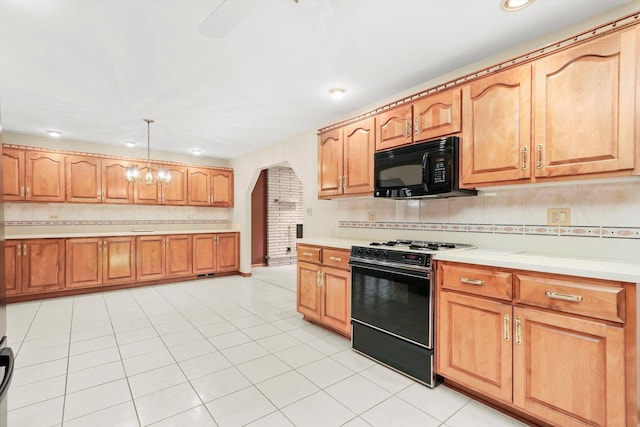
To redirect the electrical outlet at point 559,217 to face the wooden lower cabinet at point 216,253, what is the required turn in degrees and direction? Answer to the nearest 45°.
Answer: approximately 90° to its right

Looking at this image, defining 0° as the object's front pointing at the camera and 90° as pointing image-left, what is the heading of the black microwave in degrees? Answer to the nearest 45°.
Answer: approximately 45°

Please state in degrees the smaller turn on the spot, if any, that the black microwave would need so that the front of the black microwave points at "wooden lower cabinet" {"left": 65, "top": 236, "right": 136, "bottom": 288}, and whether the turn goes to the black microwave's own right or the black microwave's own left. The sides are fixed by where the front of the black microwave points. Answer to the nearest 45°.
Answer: approximately 45° to the black microwave's own right

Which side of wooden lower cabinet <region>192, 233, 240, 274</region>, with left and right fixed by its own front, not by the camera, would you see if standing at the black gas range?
front

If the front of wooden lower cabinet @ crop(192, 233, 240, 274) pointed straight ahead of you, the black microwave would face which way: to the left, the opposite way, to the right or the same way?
to the right

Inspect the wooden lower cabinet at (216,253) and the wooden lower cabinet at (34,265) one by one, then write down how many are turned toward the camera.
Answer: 2

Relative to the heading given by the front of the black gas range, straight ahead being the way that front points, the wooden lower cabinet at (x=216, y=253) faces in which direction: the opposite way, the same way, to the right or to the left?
to the left

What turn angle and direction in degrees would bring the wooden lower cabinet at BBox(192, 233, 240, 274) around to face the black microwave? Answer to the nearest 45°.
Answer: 0° — it already faces it

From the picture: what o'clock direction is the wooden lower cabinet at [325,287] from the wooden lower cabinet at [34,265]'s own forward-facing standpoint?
the wooden lower cabinet at [325,287] is roughly at 11 o'clock from the wooden lower cabinet at [34,265].

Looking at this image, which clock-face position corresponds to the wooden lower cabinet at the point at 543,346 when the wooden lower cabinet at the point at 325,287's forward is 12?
the wooden lower cabinet at the point at 543,346 is roughly at 9 o'clock from the wooden lower cabinet at the point at 325,287.

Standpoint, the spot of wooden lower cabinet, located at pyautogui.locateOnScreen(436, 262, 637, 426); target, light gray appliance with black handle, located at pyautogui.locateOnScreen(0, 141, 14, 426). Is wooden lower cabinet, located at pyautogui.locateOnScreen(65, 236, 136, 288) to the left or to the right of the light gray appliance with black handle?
right

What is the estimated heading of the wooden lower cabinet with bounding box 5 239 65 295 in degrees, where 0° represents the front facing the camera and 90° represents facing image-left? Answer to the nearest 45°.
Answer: approximately 0°

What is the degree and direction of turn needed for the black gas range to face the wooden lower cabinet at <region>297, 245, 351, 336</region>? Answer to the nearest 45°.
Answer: approximately 90° to its right
